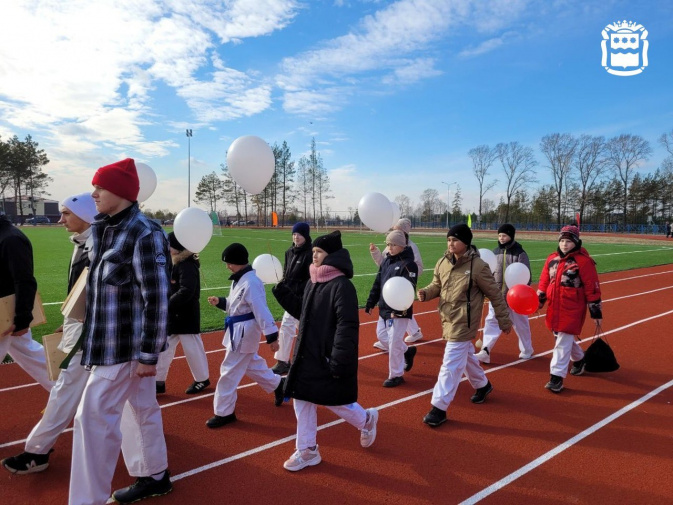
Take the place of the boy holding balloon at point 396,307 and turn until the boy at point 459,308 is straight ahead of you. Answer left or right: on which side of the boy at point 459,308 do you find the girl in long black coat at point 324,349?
right

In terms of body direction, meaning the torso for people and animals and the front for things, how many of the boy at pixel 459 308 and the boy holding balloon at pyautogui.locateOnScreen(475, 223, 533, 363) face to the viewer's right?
0

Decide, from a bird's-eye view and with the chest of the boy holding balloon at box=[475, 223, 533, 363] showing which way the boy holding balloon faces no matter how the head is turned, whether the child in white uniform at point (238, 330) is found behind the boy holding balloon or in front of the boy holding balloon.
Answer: in front

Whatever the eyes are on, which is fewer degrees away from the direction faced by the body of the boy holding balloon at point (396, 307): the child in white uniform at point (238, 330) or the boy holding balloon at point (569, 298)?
the child in white uniform

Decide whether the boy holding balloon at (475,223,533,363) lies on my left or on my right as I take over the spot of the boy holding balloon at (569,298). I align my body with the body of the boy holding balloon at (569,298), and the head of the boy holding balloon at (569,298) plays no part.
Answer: on my right

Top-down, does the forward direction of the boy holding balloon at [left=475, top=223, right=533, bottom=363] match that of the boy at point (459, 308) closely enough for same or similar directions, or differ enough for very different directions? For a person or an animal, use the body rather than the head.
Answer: same or similar directions

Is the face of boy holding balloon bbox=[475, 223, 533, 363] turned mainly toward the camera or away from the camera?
toward the camera

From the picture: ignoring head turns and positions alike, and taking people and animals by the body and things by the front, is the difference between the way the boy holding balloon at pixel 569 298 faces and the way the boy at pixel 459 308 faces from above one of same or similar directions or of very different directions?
same or similar directions

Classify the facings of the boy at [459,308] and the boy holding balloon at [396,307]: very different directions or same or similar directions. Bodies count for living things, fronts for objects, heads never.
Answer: same or similar directions

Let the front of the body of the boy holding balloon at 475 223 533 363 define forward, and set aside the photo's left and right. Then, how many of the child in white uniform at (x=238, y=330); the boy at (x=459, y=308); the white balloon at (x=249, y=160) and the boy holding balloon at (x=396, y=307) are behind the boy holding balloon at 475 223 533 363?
0

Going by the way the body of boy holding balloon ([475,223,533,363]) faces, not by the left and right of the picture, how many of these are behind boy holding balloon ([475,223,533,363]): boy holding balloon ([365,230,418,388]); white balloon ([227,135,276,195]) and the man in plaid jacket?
0

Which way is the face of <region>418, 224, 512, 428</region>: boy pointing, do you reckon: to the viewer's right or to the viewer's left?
to the viewer's left

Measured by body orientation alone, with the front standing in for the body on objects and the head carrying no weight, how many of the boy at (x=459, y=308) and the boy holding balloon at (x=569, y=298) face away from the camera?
0

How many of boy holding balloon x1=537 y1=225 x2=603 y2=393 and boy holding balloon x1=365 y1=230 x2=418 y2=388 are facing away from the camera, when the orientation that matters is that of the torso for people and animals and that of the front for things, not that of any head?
0

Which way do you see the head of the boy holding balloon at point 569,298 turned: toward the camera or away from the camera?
toward the camera

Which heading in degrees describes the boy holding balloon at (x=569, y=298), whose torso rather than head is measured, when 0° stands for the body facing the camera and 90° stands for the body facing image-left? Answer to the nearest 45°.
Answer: approximately 45°

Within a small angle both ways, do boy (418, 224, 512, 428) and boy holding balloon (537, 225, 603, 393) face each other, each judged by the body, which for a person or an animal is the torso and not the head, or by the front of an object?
no
